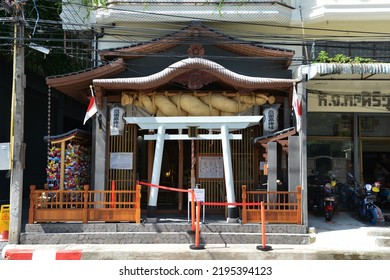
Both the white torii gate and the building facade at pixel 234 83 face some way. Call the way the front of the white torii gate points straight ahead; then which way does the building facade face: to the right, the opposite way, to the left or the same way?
the same way

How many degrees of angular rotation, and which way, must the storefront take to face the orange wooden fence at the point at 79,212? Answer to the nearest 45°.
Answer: approximately 45° to its right

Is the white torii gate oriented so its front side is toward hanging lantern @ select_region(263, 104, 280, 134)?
no

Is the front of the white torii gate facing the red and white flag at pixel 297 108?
no

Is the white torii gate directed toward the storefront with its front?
no

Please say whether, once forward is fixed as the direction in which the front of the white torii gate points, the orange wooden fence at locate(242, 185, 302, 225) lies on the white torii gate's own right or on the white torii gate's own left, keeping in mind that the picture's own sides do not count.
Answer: on the white torii gate's own left

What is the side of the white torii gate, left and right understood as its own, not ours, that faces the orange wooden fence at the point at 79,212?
right

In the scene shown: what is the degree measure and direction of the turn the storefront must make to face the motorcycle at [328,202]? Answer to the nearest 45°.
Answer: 0° — it already faces it

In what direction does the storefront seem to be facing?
toward the camera

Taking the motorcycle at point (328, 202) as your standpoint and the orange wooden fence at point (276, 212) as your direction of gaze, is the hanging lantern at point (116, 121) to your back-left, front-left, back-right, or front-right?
front-right

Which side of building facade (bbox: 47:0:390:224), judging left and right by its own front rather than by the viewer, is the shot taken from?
front

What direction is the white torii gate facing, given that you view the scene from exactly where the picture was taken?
facing the viewer

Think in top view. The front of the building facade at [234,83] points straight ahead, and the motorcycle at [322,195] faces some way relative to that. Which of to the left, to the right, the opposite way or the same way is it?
the same way

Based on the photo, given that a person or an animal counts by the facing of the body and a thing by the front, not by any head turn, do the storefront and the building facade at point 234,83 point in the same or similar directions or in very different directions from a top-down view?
same or similar directions
